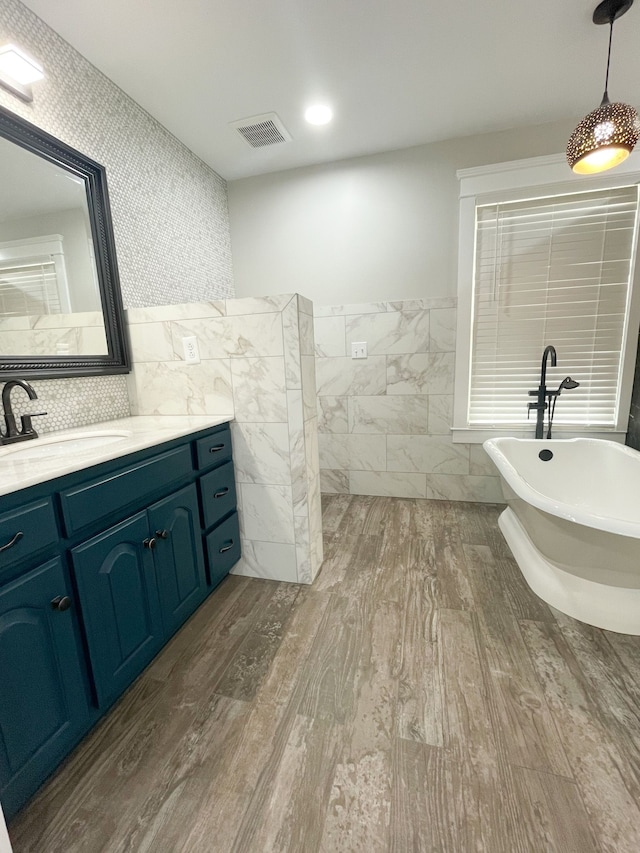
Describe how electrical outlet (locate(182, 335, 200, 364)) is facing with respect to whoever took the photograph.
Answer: facing the viewer

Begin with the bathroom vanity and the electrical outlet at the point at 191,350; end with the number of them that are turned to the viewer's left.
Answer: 0

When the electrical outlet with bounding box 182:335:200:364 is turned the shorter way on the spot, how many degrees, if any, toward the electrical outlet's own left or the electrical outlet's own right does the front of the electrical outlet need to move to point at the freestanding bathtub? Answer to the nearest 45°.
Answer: approximately 45° to the electrical outlet's own left

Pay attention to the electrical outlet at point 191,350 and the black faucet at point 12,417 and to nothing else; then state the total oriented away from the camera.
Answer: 0

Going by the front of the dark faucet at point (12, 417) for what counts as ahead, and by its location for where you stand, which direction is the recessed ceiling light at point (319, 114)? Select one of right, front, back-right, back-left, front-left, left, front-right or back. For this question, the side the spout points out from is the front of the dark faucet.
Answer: front-left

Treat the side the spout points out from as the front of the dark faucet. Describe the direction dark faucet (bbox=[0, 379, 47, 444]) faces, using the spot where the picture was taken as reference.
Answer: facing the viewer and to the right of the viewer

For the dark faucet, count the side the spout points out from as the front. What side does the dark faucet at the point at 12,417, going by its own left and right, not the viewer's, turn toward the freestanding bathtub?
front

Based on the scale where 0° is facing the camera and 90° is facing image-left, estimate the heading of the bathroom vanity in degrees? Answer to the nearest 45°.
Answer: approximately 315°
